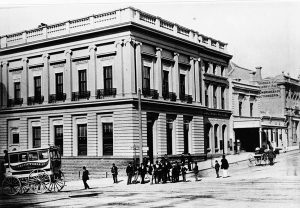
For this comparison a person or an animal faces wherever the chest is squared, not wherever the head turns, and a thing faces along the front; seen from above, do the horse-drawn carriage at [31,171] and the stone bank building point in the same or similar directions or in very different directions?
very different directions

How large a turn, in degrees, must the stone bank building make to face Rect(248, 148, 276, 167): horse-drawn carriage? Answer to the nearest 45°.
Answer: approximately 45° to its left

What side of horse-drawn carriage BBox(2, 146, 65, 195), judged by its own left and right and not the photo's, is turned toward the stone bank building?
right

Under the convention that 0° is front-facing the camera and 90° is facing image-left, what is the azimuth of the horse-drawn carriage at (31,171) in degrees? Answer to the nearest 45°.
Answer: approximately 135°

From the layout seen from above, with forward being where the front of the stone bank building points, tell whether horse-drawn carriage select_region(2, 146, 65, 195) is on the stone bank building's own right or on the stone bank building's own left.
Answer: on the stone bank building's own right
